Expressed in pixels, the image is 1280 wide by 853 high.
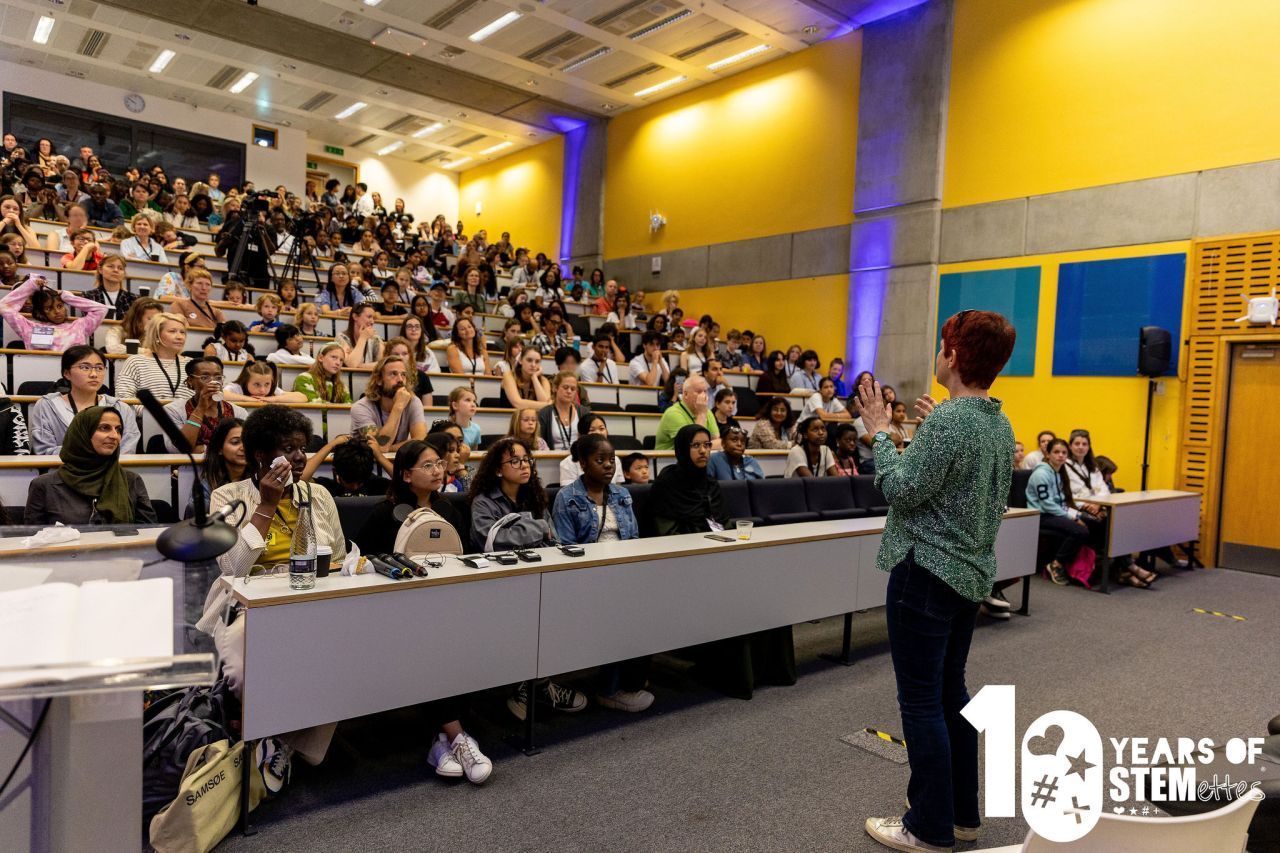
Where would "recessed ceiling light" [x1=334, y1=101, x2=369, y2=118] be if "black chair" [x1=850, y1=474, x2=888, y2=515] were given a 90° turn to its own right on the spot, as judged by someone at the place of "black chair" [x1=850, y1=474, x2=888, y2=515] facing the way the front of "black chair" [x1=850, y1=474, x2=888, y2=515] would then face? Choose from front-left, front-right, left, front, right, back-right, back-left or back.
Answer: right

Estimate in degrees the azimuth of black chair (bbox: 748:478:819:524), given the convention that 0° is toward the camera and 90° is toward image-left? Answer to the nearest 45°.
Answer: approximately 315°

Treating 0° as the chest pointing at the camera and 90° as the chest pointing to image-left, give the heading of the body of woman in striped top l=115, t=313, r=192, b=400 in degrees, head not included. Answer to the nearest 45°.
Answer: approximately 315°

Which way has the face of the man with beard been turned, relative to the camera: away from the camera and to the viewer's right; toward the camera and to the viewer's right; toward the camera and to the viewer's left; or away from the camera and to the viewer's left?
toward the camera and to the viewer's right

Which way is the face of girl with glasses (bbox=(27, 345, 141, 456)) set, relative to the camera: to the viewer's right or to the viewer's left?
to the viewer's right

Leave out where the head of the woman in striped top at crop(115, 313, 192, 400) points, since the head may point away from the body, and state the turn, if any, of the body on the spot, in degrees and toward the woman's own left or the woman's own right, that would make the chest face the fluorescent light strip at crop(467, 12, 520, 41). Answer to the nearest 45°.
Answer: approximately 90° to the woman's own left

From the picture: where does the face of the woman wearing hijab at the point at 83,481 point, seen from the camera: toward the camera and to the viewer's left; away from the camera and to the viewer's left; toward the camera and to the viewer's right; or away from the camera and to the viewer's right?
toward the camera and to the viewer's right

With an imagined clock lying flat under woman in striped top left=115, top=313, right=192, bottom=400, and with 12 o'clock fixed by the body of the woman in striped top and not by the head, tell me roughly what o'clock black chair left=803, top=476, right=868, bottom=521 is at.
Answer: The black chair is roughly at 11 o'clock from the woman in striped top.

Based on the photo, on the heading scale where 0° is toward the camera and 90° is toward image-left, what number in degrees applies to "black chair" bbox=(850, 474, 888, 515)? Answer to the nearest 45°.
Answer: approximately 315°

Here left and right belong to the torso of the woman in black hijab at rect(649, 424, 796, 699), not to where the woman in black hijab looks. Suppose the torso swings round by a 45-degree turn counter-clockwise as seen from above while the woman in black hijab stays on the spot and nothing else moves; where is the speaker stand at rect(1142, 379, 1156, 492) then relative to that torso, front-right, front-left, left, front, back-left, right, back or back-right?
front-left

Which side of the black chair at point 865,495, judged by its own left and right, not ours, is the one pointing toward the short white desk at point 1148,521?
left

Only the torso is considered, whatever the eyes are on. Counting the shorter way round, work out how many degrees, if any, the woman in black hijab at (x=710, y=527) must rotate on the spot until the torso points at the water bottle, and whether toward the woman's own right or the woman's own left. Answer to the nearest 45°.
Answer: approximately 90° to the woman's own right
